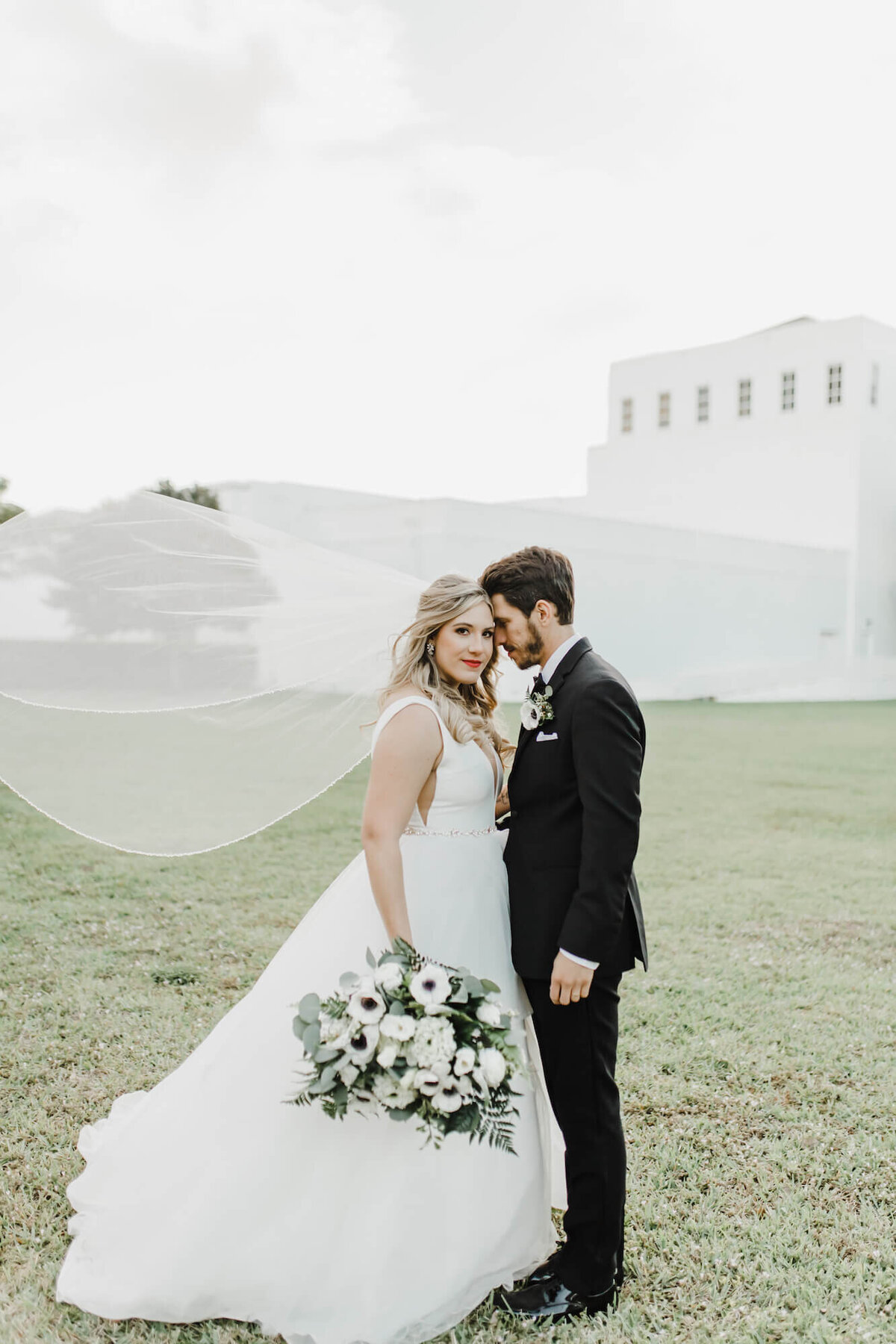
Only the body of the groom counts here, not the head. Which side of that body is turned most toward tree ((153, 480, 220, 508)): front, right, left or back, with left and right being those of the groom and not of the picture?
right

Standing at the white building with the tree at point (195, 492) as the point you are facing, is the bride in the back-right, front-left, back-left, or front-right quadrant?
front-left

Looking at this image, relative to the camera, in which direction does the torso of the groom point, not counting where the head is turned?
to the viewer's left

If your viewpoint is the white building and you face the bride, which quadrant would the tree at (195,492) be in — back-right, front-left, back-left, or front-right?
front-right

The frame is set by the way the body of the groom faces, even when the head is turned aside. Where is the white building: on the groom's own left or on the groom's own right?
on the groom's own right
